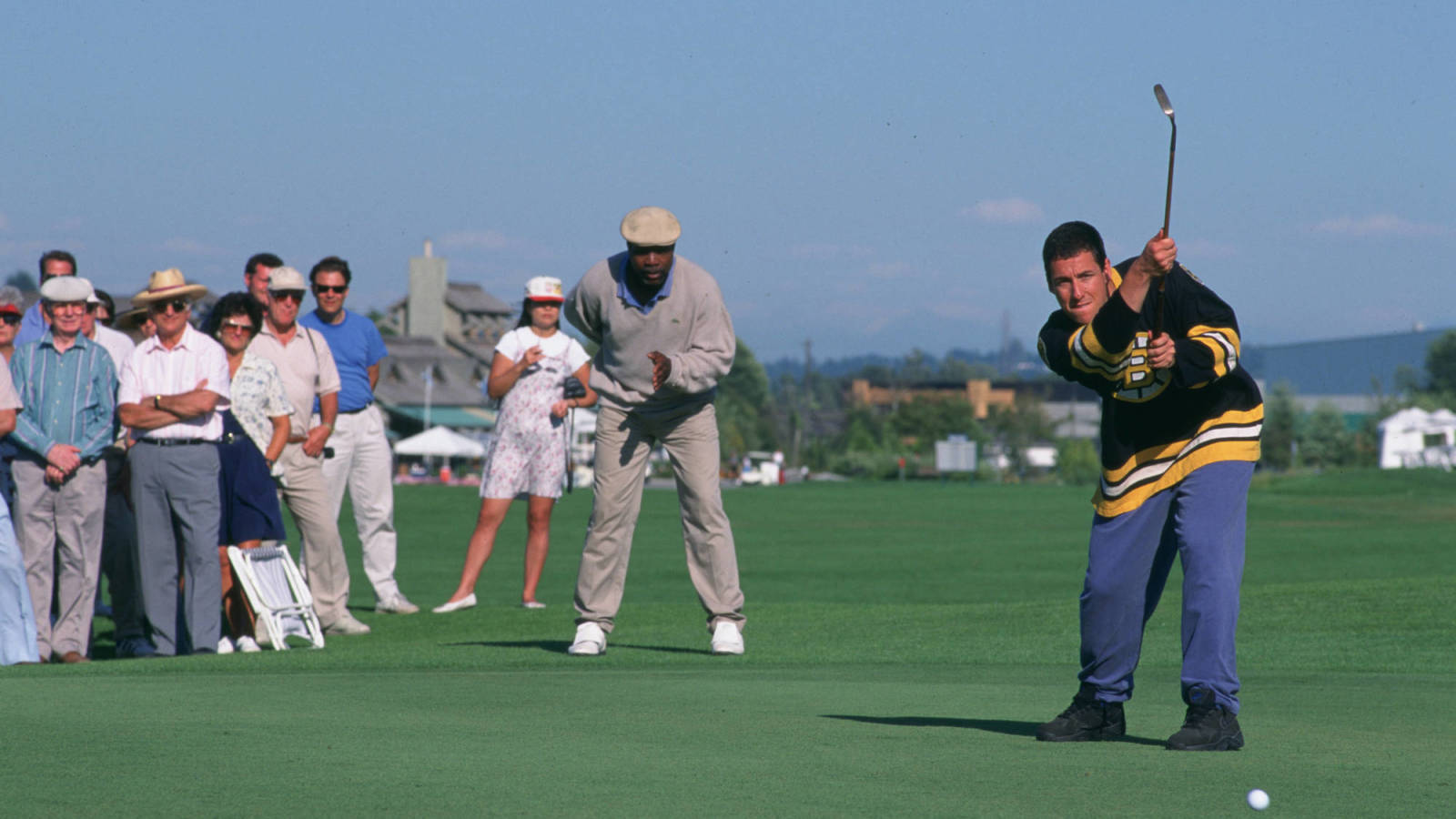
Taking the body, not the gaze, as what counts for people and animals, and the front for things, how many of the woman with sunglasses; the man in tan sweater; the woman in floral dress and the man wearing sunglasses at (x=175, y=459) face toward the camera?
4

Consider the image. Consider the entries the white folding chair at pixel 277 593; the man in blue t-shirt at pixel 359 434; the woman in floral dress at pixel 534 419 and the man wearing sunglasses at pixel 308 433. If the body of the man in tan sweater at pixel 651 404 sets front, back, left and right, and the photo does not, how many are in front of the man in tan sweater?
0

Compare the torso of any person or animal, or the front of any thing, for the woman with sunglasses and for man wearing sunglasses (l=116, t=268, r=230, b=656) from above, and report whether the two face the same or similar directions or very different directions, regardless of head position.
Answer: same or similar directions

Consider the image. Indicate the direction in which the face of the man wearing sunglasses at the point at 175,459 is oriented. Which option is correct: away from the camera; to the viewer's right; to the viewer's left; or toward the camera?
toward the camera

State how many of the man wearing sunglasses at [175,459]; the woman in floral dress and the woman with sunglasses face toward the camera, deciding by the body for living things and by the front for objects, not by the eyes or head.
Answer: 3

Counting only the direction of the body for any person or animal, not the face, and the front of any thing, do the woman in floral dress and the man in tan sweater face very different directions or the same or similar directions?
same or similar directions

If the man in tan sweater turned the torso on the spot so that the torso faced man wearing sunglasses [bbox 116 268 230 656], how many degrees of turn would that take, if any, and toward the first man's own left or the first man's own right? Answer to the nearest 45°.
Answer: approximately 90° to the first man's own right

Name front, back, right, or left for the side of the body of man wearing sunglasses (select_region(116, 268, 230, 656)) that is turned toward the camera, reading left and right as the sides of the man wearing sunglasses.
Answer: front

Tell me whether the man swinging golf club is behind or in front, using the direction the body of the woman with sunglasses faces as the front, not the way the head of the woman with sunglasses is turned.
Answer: in front

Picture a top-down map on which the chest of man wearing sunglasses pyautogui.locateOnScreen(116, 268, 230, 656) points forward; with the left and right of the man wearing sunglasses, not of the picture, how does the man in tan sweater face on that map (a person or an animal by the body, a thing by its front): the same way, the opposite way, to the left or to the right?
the same way

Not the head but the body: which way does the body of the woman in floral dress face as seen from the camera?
toward the camera

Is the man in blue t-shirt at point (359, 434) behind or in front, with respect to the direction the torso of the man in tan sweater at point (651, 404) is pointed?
behind

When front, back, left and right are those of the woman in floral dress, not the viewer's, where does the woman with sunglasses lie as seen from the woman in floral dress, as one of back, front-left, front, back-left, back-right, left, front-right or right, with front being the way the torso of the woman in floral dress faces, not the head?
front-right

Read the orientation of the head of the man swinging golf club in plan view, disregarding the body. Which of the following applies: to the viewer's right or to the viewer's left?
to the viewer's left

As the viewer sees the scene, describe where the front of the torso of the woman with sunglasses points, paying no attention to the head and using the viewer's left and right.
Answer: facing the viewer

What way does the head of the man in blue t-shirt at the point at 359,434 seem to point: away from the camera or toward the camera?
toward the camera

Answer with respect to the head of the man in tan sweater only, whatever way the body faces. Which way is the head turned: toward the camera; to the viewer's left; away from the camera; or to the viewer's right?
toward the camera
